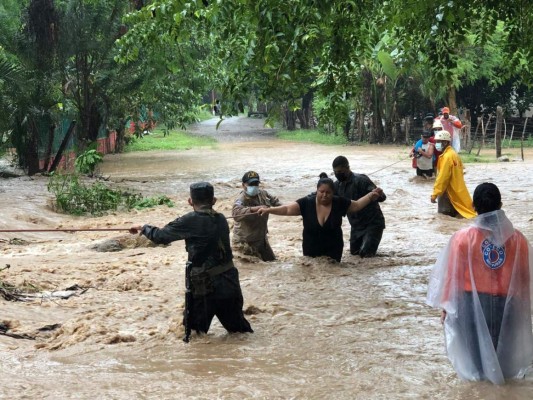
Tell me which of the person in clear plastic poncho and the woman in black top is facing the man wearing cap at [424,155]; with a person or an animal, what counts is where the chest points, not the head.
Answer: the person in clear plastic poncho

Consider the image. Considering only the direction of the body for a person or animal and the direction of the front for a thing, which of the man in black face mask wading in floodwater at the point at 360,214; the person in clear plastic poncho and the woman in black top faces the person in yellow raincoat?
the person in clear plastic poncho

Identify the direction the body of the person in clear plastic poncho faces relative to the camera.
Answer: away from the camera

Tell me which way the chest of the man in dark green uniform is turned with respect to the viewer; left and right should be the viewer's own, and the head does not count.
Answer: facing away from the viewer

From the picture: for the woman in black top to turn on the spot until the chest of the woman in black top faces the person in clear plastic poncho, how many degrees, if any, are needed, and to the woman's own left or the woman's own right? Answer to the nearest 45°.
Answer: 0° — they already face them

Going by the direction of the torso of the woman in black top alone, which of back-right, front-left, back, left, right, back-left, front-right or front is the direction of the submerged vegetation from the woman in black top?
back-right

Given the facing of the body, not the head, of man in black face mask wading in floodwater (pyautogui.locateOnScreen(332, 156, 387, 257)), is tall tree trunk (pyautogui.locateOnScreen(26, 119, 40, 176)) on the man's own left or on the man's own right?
on the man's own right

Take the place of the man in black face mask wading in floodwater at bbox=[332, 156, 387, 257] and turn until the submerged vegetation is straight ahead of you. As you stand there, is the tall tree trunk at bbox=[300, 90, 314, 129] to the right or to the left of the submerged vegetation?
right

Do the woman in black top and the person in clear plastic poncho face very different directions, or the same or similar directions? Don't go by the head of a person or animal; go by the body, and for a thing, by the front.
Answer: very different directions

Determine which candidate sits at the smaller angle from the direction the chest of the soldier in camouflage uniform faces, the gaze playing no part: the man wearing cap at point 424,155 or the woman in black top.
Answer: the woman in black top

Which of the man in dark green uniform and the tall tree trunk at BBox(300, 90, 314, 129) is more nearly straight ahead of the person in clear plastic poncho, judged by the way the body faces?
the tall tree trunk

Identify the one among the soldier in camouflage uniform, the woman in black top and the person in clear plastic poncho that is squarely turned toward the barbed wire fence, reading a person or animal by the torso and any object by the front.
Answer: the person in clear plastic poncho

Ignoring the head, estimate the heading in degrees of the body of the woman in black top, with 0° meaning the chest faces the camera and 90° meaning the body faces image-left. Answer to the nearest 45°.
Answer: approximately 0°
